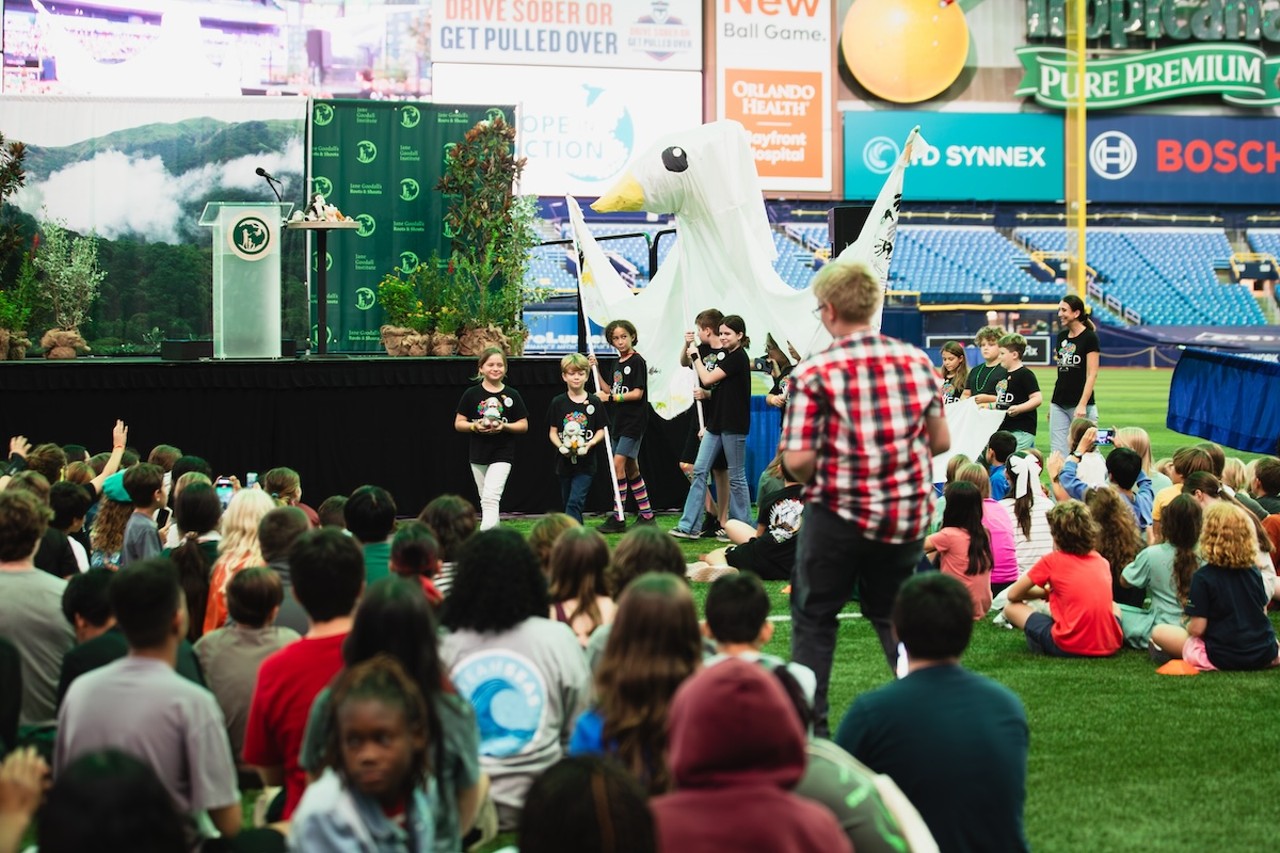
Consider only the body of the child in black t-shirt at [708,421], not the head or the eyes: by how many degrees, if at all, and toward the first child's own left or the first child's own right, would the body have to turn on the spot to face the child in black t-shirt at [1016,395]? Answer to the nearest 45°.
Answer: approximately 135° to the first child's own left

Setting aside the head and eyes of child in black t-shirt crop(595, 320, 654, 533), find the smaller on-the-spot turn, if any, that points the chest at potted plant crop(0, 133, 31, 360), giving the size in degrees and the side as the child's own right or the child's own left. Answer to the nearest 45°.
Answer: approximately 90° to the child's own right

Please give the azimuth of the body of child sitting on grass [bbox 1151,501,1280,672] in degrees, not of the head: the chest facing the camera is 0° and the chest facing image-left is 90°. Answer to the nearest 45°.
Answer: approximately 135°

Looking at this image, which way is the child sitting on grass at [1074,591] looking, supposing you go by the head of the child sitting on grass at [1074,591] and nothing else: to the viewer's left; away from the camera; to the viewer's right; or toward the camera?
away from the camera

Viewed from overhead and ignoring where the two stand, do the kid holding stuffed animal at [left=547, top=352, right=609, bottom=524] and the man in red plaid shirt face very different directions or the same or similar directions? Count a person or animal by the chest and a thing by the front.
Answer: very different directions

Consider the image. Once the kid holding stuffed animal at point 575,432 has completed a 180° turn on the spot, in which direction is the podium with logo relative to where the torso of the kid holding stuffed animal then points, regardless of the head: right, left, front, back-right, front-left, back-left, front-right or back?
front-left

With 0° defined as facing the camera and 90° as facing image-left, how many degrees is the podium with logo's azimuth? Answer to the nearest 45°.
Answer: approximately 0°

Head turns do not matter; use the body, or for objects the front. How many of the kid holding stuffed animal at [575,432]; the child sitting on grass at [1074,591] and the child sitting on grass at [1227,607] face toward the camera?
1

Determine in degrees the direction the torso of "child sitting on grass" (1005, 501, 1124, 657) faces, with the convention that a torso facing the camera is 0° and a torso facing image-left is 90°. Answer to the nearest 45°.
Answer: approximately 135°

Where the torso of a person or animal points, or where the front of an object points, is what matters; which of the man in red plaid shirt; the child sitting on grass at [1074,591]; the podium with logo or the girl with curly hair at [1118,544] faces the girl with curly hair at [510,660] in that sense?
the podium with logo

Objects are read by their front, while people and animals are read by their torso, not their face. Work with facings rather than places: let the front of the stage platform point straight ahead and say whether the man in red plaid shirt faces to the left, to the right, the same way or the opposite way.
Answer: the opposite way

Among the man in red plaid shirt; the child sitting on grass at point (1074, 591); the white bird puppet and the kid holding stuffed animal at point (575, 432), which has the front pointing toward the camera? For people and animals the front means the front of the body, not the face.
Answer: the kid holding stuffed animal

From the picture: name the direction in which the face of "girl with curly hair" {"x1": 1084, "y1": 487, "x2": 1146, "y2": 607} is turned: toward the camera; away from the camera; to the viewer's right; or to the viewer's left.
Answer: away from the camera

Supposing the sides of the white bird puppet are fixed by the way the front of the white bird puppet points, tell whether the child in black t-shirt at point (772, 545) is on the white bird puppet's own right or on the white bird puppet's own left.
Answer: on the white bird puppet's own left
